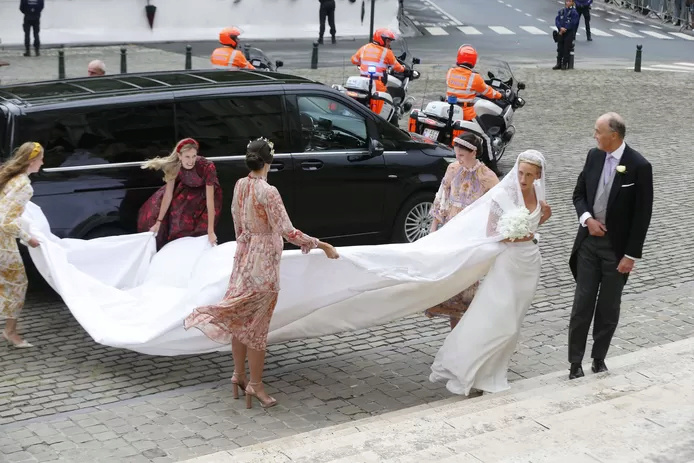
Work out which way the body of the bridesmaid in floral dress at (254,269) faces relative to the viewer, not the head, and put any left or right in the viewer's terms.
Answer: facing away from the viewer and to the right of the viewer

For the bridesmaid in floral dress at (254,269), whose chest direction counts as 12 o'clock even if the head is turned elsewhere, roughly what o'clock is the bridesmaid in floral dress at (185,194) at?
the bridesmaid in floral dress at (185,194) is roughly at 10 o'clock from the bridesmaid in floral dress at (254,269).

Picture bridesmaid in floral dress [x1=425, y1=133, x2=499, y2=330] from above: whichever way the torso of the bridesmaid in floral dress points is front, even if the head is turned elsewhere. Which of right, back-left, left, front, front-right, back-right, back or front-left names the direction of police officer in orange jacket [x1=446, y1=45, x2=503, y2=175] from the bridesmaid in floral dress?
back-right

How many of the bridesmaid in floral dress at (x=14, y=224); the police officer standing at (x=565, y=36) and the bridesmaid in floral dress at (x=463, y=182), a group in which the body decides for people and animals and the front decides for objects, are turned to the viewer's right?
1

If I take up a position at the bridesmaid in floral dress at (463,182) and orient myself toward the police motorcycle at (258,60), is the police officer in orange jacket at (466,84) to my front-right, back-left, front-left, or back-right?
front-right

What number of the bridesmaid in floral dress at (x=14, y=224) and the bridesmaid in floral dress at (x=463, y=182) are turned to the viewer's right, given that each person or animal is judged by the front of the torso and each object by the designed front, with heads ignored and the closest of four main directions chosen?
1

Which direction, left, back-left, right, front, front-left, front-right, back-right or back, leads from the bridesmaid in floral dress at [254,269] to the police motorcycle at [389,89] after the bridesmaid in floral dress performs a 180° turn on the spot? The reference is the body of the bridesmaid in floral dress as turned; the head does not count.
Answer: back-right

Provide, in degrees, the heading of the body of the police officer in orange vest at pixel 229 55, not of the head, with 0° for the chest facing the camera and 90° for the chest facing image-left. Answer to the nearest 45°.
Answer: approximately 225°

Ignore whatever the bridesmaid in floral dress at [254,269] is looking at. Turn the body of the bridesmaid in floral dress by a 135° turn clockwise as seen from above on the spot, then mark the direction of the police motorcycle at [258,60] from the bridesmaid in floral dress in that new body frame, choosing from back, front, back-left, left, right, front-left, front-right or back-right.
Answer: back

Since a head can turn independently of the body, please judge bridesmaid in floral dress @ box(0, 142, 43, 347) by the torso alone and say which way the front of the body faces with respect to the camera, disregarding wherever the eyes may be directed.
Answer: to the viewer's right

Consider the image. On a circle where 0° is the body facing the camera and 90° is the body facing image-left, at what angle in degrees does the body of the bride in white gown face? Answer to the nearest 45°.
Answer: approximately 315°

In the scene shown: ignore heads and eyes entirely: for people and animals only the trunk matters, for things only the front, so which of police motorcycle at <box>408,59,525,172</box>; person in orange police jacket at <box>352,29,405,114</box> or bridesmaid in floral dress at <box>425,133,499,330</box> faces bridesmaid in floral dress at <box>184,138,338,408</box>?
bridesmaid in floral dress at <box>425,133,499,330</box>
